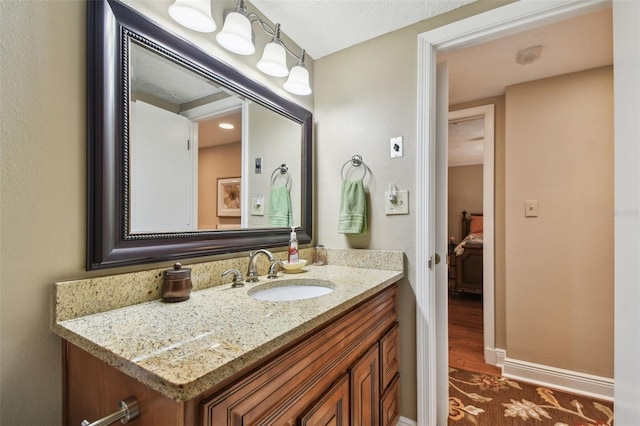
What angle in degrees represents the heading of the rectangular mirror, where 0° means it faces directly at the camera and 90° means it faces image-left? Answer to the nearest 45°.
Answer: approximately 315°

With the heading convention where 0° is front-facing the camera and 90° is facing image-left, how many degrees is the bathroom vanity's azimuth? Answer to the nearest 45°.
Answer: approximately 315°

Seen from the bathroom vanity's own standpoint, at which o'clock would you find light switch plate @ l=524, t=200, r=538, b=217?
The light switch plate is roughly at 10 o'clock from the bathroom vanity.

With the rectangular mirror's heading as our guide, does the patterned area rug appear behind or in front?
in front

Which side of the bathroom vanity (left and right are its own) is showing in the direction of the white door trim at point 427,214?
left

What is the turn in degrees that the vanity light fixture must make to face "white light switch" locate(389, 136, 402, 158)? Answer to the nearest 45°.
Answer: approximately 45° to its left

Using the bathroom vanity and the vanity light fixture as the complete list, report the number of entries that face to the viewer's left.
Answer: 0

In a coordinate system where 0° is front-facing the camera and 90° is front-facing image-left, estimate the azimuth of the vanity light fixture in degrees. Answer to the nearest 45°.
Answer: approximately 315°
